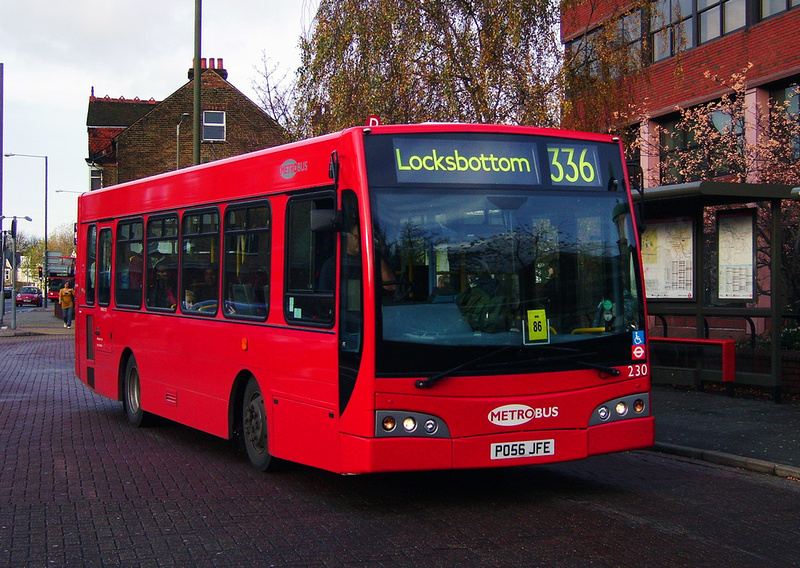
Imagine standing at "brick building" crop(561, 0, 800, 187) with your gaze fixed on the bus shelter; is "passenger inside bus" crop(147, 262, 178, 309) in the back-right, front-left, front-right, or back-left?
front-right

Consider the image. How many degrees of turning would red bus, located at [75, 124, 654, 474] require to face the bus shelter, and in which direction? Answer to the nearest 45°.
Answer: approximately 90° to its left

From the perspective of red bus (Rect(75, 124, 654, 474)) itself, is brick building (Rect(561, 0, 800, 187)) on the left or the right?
on its left

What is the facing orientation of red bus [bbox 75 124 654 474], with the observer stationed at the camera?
facing the viewer and to the right of the viewer
